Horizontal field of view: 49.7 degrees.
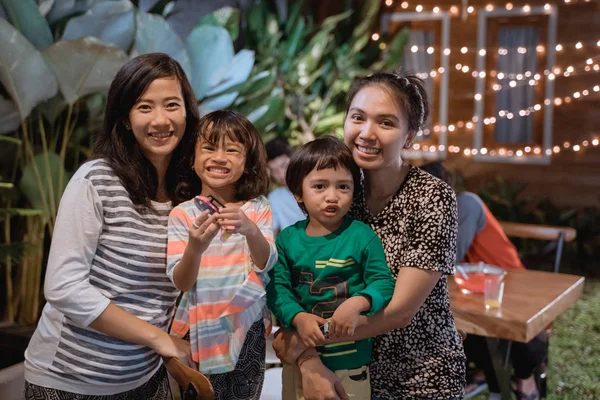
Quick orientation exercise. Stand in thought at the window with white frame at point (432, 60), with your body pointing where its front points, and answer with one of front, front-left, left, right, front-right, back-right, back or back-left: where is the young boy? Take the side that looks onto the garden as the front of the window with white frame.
front

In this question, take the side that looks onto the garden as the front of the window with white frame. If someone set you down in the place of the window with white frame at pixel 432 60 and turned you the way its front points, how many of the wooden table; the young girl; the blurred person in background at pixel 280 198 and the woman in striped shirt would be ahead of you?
4

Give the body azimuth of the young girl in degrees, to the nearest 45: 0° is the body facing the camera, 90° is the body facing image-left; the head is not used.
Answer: approximately 0°

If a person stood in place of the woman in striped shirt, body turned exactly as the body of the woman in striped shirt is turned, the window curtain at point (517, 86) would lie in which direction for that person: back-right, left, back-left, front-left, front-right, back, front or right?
left

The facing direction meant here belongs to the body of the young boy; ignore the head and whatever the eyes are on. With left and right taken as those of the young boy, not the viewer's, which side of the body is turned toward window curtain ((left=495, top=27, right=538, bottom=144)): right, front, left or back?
back

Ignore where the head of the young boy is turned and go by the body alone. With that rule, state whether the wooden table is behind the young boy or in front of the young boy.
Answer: behind

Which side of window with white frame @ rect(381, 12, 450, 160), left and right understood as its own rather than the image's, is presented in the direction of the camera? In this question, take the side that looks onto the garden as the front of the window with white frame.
front

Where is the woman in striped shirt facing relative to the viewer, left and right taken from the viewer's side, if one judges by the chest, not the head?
facing the viewer and to the right of the viewer

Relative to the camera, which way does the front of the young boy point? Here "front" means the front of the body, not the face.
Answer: toward the camera

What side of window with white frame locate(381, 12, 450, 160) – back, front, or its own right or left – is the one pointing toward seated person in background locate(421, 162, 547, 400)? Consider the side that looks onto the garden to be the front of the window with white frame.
front

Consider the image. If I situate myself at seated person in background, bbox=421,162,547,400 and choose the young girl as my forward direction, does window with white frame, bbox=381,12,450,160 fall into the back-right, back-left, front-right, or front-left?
back-right

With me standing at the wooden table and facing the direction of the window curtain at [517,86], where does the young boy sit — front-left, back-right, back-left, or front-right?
back-left

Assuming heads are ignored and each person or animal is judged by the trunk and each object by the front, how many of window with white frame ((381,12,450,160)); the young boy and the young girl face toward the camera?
3

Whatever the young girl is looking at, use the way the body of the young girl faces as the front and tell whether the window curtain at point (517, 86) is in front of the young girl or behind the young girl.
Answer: behind
